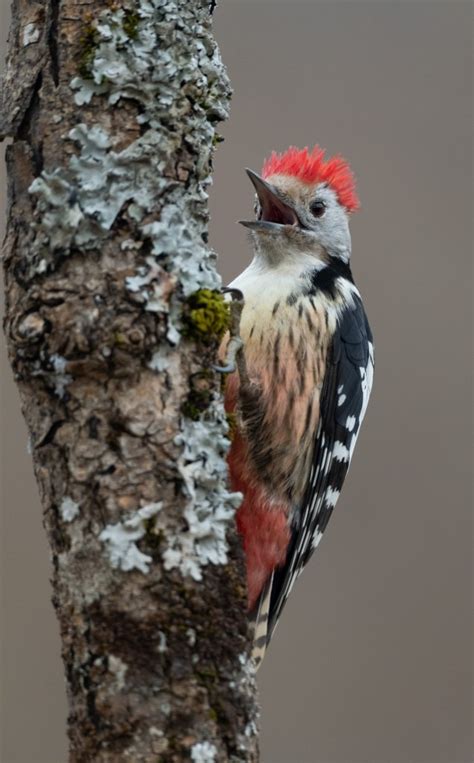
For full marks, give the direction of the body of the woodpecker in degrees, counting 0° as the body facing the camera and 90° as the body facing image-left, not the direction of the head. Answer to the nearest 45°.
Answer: approximately 45°
